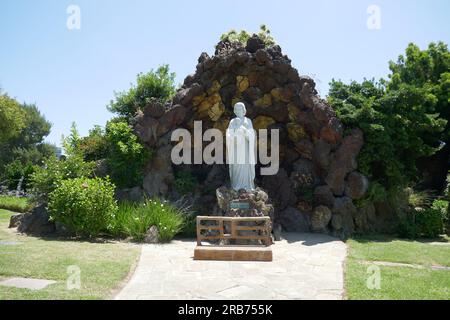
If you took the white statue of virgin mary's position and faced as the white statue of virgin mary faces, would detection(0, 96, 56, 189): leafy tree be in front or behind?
behind

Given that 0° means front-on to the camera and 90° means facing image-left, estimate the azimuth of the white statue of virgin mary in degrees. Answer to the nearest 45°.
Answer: approximately 0°

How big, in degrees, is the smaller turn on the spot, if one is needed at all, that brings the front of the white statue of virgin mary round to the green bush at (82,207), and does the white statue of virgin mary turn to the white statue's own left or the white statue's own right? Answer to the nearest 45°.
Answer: approximately 90° to the white statue's own right

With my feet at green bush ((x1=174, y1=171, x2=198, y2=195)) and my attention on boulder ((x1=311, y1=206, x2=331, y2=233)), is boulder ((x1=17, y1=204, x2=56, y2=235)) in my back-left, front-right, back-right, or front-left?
back-right

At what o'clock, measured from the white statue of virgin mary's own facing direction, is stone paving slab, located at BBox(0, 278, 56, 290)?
The stone paving slab is roughly at 1 o'clock from the white statue of virgin mary.

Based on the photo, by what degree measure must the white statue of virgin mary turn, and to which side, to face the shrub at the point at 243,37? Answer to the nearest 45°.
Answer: approximately 180°

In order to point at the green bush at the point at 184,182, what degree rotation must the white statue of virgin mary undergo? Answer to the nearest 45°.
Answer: approximately 135° to its right

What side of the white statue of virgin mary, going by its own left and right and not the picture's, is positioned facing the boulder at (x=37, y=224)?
right

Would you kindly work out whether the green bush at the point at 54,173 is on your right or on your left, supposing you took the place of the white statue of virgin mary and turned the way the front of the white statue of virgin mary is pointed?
on your right

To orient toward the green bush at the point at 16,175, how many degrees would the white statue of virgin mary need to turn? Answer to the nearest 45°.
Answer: approximately 135° to its right

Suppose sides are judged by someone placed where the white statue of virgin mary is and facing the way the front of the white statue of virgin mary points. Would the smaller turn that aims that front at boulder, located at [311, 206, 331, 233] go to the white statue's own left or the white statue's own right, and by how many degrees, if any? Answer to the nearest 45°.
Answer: approximately 135° to the white statue's own left
